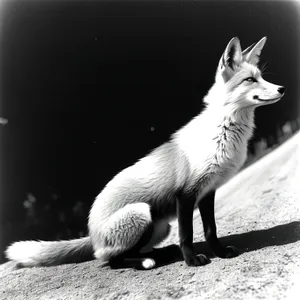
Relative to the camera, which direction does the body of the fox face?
to the viewer's right
